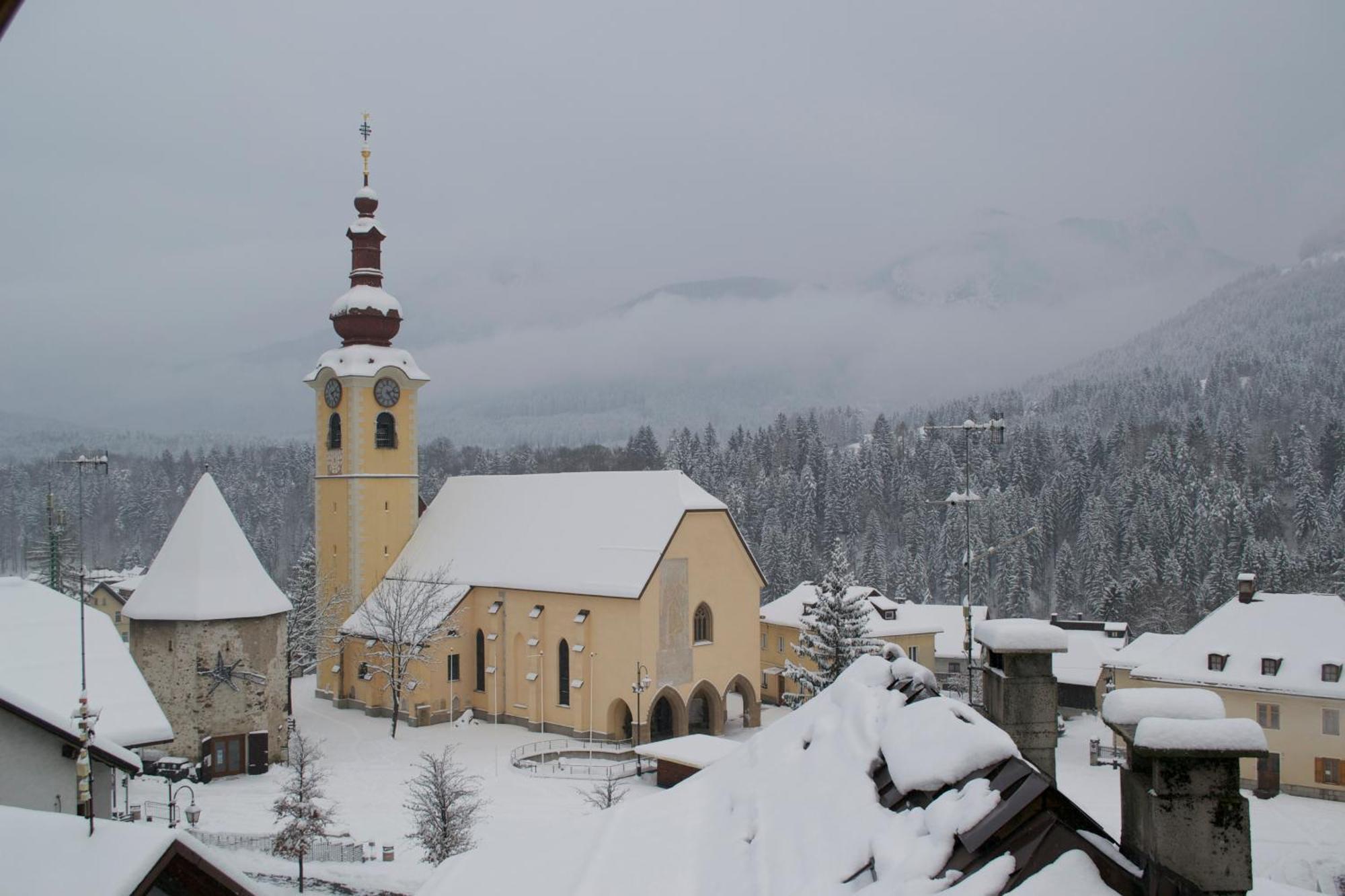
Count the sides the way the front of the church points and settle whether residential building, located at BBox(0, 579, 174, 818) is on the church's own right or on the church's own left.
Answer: on the church's own right

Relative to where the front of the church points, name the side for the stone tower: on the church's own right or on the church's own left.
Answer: on the church's own right

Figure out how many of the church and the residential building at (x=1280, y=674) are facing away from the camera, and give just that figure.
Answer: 0

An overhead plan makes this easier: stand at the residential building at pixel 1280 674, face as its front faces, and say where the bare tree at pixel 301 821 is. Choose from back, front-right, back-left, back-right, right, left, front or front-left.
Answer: front-right

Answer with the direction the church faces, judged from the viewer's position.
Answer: facing the viewer and to the right of the viewer

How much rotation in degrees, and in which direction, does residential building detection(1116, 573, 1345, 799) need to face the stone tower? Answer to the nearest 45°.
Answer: approximately 45° to its right

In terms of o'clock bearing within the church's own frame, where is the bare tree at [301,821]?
The bare tree is roughly at 2 o'clock from the church.

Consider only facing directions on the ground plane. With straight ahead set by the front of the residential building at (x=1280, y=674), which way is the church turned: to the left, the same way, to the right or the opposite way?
to the left

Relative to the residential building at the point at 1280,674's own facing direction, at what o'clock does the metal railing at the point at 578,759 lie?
The metal railing is roughly at 2 o'clock from the residential building.

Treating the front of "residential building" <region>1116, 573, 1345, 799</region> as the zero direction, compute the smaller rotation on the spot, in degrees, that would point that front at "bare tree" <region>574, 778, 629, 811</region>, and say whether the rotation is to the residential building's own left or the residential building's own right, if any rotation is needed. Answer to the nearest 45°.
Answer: approximately 45° to the residential building's own right

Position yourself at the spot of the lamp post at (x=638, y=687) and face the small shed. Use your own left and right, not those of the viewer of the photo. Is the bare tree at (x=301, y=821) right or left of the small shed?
right

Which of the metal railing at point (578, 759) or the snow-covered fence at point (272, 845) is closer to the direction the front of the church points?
the metal railing

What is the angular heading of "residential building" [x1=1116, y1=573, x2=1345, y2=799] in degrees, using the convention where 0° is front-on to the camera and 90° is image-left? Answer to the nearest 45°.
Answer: approximately 0°
